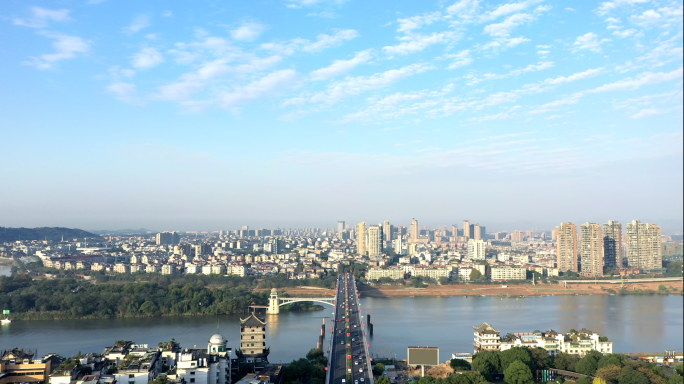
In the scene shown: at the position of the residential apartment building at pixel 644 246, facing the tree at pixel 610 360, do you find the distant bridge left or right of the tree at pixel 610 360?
right

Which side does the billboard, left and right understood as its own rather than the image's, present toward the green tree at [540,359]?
left

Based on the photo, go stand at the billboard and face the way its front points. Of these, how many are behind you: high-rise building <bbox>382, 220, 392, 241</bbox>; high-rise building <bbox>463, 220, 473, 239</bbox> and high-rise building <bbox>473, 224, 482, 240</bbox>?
3

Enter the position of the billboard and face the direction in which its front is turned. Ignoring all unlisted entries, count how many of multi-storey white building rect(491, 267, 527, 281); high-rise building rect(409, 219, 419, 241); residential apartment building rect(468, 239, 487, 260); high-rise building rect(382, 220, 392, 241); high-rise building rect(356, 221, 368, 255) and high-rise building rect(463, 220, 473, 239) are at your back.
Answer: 6

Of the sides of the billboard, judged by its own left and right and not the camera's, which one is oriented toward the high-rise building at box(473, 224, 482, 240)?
back

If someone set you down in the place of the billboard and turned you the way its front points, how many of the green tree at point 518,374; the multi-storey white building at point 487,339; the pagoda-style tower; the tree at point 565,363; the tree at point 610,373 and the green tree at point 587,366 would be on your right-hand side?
1

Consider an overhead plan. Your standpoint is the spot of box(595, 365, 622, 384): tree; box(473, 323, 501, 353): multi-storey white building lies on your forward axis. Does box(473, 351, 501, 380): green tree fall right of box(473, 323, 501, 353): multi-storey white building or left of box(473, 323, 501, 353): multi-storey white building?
left

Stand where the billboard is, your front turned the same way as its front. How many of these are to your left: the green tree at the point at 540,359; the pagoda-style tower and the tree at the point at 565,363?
2

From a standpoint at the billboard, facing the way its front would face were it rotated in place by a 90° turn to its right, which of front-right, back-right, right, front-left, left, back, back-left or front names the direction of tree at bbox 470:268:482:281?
right

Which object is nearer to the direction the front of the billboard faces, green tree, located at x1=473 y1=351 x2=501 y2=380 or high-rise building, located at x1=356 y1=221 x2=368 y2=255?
the green tree

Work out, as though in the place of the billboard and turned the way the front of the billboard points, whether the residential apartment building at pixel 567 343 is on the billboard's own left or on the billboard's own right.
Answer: on the billboard's own left

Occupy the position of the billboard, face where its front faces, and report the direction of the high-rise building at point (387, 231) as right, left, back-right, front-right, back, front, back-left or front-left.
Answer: back

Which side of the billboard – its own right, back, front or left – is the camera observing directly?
front

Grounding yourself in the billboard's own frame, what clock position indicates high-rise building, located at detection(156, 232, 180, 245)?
The high-rise building is roughly at 5 o'clock from the billboard.

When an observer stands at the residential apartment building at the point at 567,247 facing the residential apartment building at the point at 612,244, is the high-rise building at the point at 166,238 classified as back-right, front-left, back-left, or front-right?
back-left

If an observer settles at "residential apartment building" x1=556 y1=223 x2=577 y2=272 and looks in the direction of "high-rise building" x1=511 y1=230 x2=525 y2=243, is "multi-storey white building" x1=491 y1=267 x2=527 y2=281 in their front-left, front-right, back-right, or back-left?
back-left

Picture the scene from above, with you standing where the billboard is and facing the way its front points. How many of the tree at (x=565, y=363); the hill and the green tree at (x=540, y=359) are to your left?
2

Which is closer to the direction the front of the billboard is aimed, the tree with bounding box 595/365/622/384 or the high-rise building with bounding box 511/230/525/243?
the tree

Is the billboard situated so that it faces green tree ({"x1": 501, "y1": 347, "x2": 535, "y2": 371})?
no

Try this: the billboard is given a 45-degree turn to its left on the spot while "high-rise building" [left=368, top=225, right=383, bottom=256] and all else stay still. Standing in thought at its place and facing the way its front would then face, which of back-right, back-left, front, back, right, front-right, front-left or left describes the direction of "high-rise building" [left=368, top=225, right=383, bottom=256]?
back-left

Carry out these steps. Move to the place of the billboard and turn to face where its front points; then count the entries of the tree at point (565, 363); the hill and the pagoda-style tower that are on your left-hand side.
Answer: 1
